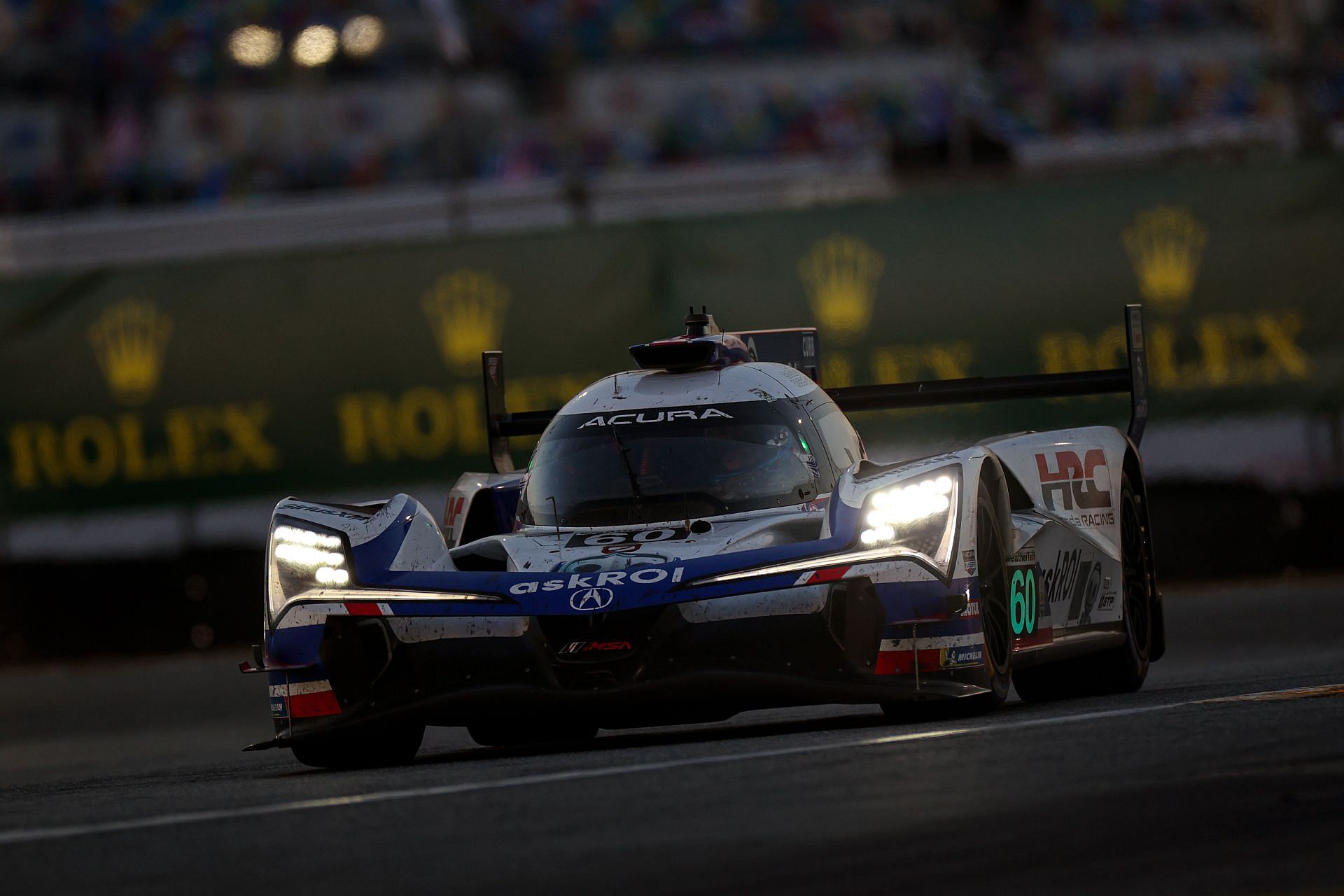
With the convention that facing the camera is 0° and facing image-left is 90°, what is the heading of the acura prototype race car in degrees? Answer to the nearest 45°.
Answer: approximately 0°
